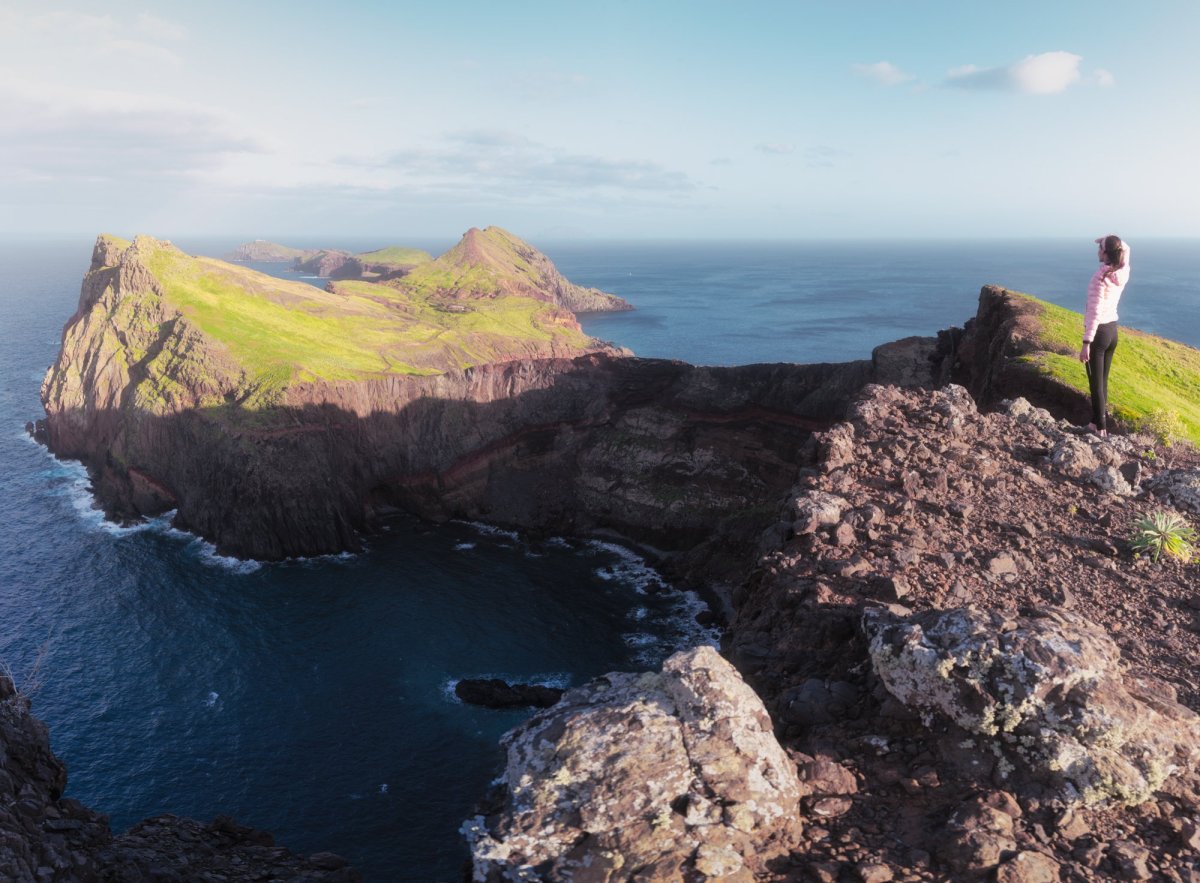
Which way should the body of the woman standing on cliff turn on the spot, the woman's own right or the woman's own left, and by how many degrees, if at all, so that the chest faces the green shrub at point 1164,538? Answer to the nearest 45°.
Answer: approximately 135° to the woman's own left

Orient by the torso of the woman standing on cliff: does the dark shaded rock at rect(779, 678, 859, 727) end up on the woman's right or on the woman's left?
on the woman's left

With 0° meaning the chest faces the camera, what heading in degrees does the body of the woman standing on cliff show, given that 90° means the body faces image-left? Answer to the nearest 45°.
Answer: approximately 135°

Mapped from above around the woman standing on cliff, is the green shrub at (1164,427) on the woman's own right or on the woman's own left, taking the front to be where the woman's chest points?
on the woman's own right

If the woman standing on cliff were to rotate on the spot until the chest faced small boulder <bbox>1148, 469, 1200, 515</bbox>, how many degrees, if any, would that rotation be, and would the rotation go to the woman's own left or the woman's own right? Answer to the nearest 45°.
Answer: approximately 180°

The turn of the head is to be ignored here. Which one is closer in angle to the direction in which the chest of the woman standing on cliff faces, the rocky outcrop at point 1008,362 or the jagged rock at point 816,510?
the rocky outcrop

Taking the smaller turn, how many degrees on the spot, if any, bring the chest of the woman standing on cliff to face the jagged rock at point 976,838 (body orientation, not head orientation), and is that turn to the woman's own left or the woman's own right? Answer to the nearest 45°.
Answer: approximately 135° to the woman's own left

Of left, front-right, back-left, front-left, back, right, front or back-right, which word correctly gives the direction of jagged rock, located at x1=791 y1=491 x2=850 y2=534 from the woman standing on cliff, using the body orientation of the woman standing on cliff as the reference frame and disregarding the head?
left

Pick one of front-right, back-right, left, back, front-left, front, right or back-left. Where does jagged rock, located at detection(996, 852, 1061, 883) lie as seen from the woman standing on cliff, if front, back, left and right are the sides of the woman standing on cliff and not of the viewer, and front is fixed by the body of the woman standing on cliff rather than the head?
back-left

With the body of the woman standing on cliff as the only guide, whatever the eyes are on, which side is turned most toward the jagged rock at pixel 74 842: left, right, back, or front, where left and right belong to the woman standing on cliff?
left

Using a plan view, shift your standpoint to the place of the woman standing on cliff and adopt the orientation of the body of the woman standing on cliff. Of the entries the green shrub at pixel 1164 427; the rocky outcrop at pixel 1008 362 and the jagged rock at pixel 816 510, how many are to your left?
1
